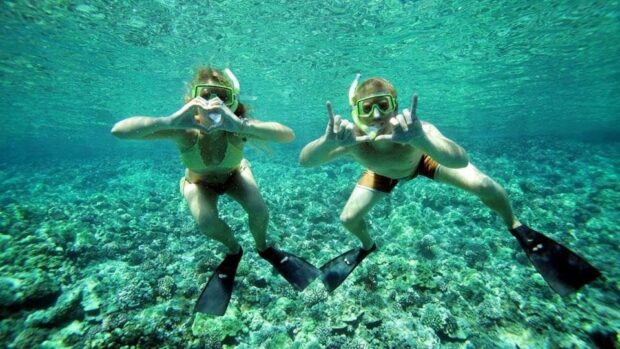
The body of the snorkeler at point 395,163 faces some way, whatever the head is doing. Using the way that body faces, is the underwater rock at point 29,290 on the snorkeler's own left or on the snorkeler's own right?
on the snorkeler's own right

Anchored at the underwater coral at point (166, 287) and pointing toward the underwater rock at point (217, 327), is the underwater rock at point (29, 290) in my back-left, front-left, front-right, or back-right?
back-right

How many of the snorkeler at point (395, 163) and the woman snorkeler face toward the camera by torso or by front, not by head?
2

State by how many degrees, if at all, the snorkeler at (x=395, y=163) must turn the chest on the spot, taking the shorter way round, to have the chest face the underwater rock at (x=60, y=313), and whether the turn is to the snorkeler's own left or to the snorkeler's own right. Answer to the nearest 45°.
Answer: approximately 45° to the snorkeler's own right

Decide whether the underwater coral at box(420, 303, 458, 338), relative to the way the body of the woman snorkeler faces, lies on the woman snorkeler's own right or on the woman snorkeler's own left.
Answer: on the woman snorkeler's own left

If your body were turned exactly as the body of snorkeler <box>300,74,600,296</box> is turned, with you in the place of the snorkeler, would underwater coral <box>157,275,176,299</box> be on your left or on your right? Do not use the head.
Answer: on your right

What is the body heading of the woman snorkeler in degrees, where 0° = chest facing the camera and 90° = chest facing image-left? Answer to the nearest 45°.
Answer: approximately 0°
